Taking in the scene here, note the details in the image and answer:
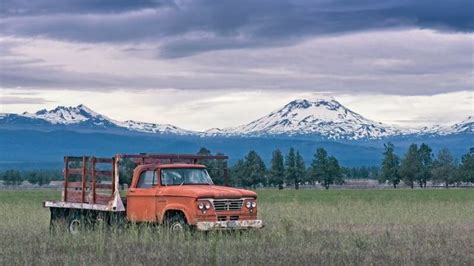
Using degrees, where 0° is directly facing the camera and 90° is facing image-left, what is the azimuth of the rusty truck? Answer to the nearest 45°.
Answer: approximately 315°
